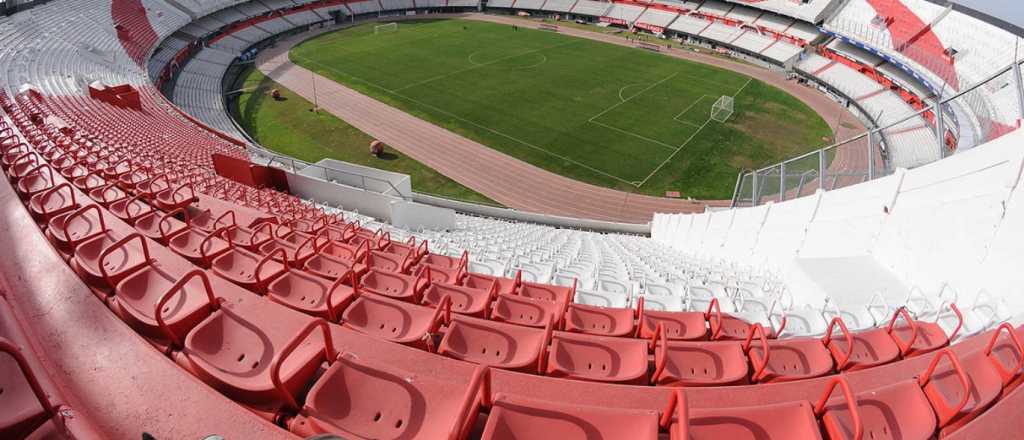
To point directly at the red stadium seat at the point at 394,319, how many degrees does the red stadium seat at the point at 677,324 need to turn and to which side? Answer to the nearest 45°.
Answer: approximately 135° to its left

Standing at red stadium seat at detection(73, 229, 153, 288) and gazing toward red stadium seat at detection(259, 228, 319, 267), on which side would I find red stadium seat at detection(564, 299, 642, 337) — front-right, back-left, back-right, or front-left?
front-right

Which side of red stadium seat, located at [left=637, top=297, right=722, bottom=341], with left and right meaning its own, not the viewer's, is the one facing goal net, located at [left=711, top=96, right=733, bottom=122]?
front

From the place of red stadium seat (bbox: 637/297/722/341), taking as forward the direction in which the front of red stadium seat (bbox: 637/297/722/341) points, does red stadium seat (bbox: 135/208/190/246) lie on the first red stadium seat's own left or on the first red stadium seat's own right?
on the first red stadium seat's own left

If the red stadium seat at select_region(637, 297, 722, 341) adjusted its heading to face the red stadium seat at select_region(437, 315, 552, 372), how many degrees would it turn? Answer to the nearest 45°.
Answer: approximately 135° to its left

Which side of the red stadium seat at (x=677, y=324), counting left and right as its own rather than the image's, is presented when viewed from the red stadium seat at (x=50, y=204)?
left

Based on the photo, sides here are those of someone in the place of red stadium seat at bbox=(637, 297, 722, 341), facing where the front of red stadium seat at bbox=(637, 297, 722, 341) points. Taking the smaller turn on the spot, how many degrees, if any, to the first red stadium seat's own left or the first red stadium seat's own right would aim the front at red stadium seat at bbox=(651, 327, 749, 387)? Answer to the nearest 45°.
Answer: approximately 180°

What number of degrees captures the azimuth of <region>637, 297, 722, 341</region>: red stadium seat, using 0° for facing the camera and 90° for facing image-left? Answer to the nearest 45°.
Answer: approximately 180°

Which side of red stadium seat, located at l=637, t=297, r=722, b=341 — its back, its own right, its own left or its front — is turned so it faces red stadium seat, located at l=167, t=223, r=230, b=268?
left
